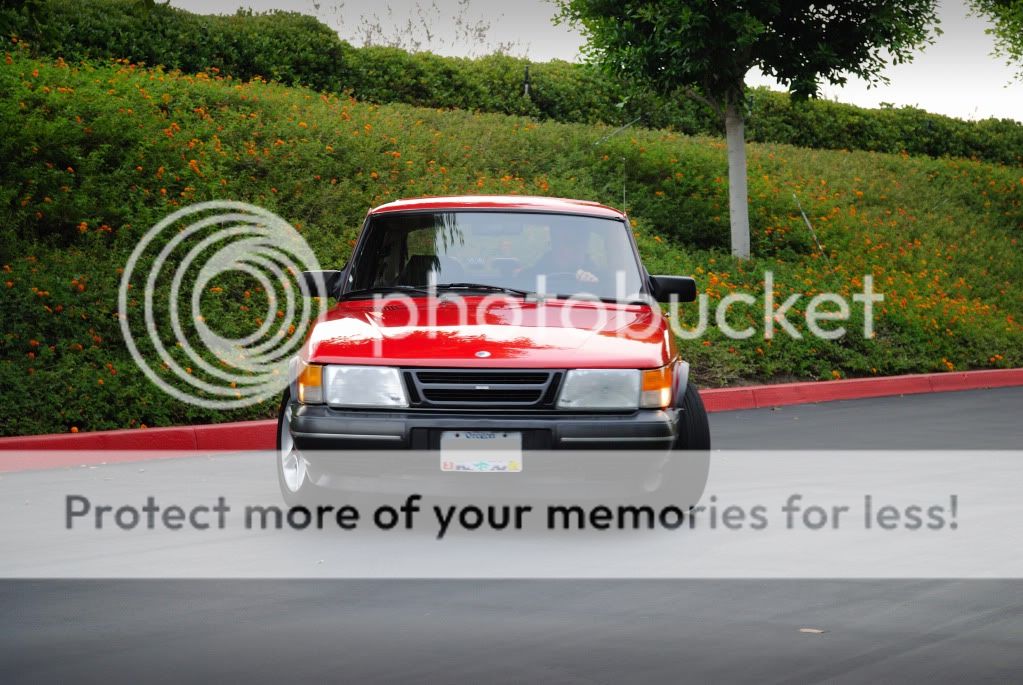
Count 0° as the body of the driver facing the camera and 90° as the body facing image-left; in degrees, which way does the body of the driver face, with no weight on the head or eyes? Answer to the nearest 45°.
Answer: approximately 0°

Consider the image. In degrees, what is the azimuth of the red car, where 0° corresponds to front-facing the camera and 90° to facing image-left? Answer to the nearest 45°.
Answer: approximately 0°

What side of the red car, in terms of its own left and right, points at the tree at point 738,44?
back

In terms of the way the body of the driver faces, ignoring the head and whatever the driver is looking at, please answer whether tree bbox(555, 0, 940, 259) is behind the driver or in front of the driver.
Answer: behind

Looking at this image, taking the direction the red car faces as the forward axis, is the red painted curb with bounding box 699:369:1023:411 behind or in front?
behind

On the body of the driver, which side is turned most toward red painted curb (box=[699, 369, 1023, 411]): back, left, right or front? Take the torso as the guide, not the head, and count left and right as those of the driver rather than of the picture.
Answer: back
